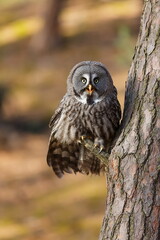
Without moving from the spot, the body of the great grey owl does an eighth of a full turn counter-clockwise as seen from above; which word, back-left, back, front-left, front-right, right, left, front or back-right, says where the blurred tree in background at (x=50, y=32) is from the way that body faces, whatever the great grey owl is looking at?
back-left

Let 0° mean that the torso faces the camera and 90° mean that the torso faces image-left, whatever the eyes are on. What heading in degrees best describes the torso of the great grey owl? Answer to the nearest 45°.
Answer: approximately 0°
